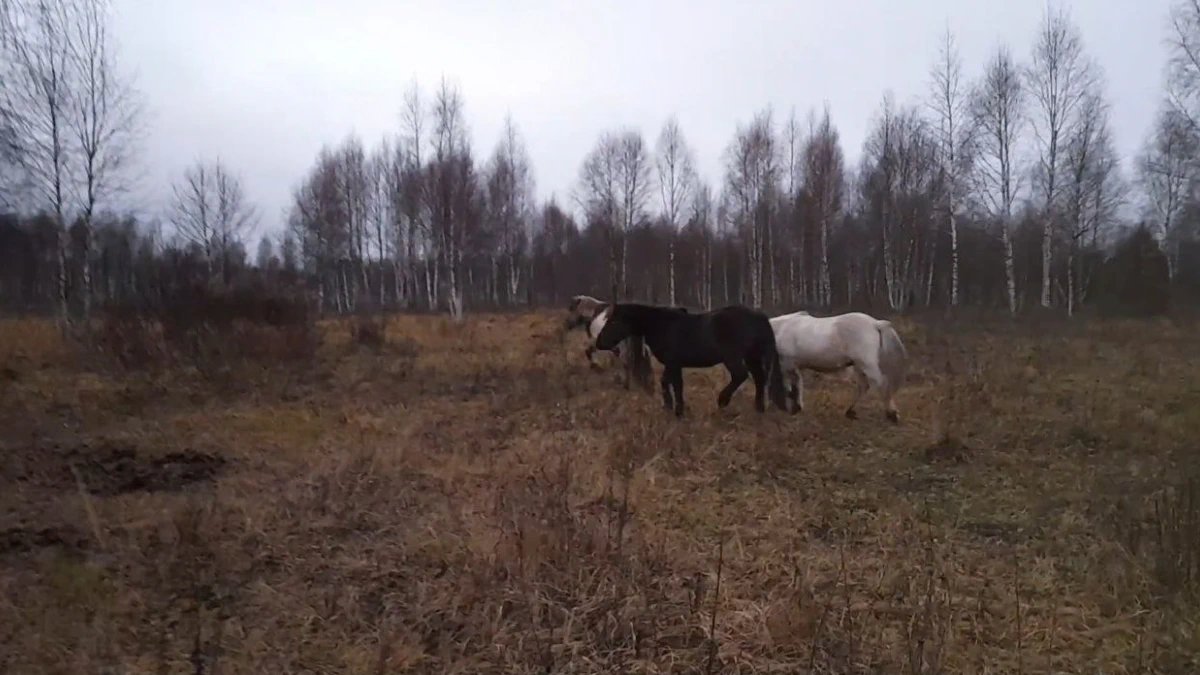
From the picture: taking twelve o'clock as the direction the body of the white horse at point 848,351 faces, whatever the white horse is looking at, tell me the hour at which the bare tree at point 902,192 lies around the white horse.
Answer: The bare tree is roughly at 3 o'clock from the white horse.

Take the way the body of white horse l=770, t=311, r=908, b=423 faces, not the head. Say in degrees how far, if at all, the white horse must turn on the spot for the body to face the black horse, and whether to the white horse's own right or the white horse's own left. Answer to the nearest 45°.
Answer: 0° — it already faces it

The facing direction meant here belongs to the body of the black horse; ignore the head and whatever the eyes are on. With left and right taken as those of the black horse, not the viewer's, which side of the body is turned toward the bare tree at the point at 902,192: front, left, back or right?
right

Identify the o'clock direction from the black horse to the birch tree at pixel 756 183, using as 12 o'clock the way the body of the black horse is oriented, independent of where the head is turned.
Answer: The birch tree is roughly at 3 o'clock from the black horse.

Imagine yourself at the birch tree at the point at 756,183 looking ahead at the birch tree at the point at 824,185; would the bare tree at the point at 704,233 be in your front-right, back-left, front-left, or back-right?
back-left

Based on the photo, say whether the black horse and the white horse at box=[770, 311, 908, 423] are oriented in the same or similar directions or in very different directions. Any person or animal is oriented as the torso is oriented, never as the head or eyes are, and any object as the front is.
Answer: same or similar directions

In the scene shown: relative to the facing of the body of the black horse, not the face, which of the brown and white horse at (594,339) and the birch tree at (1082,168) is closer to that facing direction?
the brown and white horse

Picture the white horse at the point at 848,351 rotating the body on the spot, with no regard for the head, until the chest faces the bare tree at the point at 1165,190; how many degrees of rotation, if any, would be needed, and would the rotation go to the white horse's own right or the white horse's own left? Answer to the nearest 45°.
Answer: approximately 135° to the white horse's own right

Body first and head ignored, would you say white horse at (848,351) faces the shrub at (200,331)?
yes

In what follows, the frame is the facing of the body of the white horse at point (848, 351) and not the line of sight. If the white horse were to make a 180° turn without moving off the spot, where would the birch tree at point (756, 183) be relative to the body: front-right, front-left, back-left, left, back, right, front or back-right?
left

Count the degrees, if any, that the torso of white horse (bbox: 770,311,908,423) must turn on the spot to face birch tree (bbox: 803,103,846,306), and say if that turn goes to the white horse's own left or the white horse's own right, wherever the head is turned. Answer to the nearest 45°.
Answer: approximately 90° to the white horse's own right

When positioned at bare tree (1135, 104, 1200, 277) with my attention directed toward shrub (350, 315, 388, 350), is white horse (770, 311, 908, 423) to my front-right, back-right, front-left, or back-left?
front-left

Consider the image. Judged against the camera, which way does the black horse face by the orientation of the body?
to the viewer's left

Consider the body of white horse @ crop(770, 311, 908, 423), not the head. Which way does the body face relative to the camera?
to the viewer's left

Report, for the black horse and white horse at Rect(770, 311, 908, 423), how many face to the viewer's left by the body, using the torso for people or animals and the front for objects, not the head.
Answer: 2
